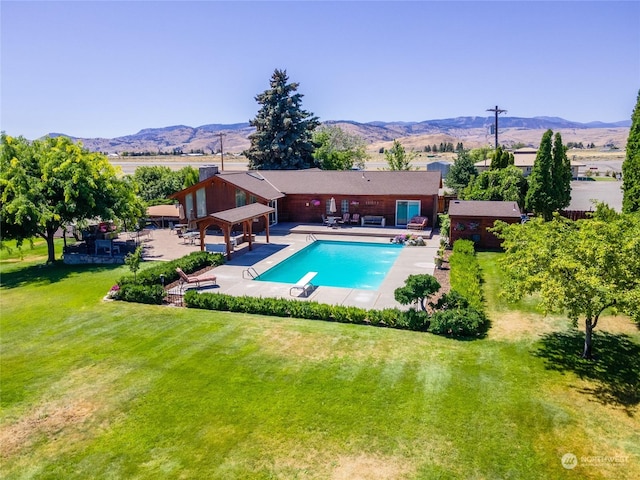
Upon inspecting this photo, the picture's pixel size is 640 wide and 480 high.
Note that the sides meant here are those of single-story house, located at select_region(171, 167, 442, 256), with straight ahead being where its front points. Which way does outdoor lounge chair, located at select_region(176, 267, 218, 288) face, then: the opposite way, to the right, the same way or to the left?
to the left

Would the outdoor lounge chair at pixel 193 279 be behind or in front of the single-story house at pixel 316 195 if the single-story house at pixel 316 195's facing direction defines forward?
in front

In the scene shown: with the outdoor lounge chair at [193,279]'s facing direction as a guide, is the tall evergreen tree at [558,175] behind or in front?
in front

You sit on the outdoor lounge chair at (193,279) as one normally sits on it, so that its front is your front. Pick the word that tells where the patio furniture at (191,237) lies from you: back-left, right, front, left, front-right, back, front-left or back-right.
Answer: left

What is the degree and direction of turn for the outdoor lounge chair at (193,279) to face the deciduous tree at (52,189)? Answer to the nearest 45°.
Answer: approximately 135° to its left

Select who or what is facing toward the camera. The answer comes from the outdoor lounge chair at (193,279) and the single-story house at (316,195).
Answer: the single-story house

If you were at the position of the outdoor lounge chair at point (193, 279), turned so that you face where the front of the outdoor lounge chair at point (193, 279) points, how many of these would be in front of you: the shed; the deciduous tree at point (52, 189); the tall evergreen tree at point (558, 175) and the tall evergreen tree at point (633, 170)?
3

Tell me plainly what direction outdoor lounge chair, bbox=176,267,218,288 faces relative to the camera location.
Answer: facing to the right of the viewer

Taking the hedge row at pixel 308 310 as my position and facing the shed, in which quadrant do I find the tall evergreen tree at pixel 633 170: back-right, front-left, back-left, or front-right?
front-right

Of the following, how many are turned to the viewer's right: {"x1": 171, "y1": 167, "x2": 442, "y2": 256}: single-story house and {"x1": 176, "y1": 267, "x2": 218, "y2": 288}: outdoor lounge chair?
1

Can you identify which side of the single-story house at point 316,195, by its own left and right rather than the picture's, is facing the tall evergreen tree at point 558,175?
left

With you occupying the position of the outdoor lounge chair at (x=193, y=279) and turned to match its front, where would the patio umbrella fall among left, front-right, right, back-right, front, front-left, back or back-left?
front-left

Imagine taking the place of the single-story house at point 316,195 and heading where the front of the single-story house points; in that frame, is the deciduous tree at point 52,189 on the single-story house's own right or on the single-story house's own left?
on the single-story house's own right

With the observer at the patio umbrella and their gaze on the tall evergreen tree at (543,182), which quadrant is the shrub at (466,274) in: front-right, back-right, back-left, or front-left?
front-right

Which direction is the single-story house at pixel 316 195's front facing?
toward the camera

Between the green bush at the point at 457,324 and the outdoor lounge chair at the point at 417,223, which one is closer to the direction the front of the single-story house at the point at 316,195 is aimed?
the green bush

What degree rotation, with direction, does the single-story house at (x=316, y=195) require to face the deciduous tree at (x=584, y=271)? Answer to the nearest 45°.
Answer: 0° — it already faces it
